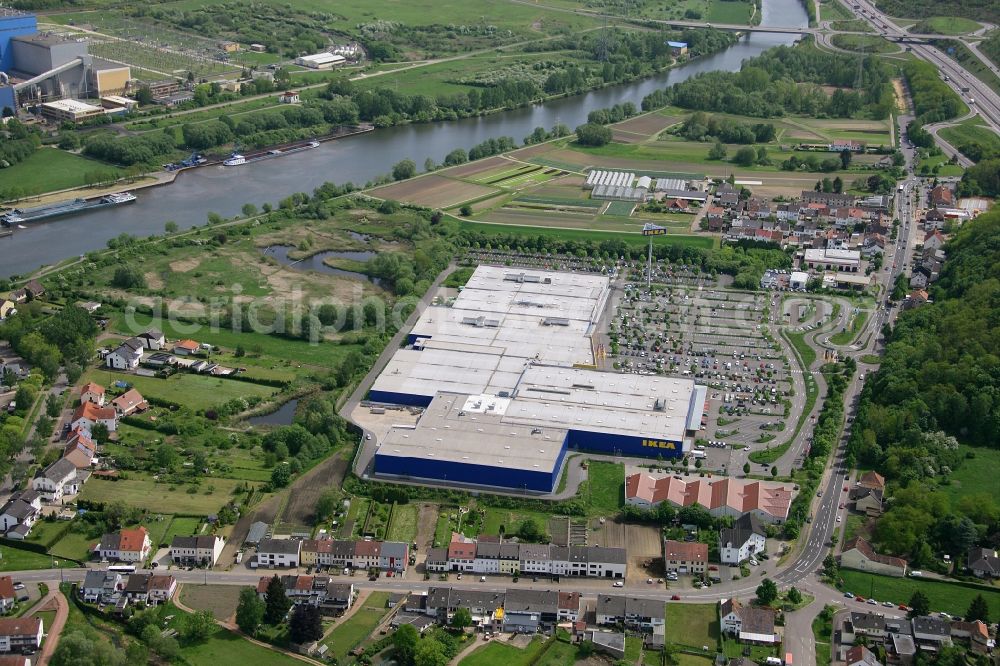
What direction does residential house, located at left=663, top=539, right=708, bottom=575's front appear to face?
toward the camera

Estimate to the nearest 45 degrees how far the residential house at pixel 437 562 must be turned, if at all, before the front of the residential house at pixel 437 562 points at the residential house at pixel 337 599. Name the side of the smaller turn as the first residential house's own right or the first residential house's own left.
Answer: approximately 45° to the first residential house's own right

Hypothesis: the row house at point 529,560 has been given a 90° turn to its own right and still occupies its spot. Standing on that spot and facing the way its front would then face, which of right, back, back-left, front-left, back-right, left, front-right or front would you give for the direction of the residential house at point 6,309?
front-right

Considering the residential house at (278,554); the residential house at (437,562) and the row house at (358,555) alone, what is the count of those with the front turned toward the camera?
3

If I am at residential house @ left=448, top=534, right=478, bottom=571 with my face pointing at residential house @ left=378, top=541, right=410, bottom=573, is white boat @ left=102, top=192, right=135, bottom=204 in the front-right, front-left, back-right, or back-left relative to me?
front-right

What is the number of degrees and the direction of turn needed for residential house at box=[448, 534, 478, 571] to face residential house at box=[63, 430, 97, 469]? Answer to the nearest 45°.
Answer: approximately 135° to its right

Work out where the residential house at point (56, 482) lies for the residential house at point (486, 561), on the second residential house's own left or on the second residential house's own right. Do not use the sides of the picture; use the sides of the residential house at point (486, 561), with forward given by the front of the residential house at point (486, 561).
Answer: on the second residential house's own right

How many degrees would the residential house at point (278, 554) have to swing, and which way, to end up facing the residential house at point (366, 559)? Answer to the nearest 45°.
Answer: approximately 90° to its left

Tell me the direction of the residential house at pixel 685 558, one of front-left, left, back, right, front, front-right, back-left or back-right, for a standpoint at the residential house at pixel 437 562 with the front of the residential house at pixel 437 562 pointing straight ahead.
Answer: left

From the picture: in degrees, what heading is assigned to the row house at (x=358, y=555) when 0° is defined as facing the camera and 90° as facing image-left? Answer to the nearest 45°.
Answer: approximately 0°

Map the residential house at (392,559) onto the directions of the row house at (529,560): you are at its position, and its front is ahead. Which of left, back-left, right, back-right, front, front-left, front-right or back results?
right

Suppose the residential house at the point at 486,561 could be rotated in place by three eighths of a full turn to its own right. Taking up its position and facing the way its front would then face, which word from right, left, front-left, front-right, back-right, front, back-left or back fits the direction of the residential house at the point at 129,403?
front

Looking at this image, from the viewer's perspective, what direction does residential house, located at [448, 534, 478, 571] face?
toward the camera

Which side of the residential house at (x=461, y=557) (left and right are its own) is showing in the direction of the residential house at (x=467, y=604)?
front
